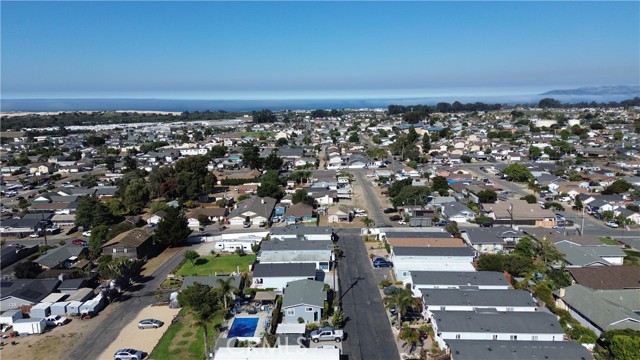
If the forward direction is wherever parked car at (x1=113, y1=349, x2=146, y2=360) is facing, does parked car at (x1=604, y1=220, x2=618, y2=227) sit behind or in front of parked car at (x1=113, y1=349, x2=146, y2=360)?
in front

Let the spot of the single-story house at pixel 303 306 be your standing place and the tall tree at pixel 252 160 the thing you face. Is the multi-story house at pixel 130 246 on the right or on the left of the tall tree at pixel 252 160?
left

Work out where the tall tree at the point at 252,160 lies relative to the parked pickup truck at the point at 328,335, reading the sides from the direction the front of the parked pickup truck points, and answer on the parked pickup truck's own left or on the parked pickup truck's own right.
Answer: on the parked pickup truck's own right

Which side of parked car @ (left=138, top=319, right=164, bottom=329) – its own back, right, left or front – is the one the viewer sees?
right

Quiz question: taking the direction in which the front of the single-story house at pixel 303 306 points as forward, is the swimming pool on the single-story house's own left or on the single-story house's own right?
on the single-story house's own right

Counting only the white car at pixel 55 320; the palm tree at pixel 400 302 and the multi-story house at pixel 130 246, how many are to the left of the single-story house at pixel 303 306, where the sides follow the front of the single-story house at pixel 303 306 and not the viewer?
1

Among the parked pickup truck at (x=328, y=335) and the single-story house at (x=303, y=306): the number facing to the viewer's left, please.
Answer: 1

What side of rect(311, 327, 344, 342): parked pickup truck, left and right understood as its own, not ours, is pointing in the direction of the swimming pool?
front

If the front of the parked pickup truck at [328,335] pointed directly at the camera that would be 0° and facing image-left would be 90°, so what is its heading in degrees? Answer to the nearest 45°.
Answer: approximately 90°

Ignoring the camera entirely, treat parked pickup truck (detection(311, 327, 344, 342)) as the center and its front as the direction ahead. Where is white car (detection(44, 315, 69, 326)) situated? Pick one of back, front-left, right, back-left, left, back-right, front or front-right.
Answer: front
